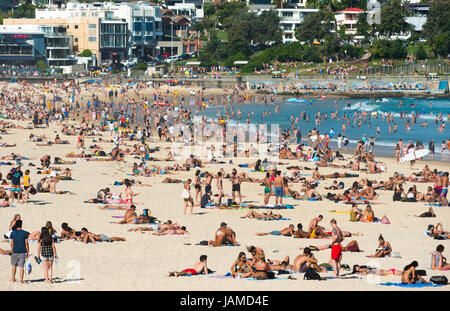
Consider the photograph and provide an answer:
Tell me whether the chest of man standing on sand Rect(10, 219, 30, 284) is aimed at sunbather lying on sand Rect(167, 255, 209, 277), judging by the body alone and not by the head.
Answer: no

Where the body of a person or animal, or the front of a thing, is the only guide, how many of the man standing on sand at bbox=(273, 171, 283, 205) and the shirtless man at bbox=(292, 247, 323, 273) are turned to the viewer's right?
1

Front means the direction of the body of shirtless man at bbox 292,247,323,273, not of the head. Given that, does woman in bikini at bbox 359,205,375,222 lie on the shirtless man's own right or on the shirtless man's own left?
on the shirtless man's own left

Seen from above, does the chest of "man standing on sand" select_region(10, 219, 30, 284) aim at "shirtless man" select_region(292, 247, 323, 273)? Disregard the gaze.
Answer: no

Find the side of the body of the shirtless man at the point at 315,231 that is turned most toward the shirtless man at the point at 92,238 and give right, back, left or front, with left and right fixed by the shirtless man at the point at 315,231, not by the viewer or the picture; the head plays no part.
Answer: back

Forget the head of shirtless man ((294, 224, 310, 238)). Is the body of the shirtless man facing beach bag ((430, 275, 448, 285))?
no

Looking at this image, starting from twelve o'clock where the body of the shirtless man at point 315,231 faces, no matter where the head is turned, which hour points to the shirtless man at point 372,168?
the shirtless man at point 372,168 is roughly at 8 o'clock from the shirtless man at point 315,231.

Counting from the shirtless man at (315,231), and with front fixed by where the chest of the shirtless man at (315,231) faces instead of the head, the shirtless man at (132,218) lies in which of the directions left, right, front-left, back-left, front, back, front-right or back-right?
back-right

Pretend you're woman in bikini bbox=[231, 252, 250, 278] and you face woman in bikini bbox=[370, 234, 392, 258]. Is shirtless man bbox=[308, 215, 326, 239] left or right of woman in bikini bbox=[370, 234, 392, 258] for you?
left
